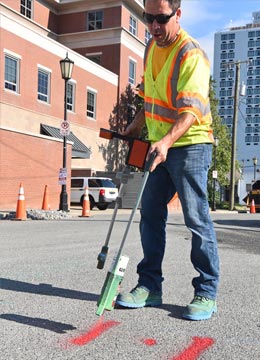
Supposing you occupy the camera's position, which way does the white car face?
facing away from the viewer and to the left of the viewer

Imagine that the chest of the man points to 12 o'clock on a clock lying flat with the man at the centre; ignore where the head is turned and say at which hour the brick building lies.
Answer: The brick building is roughly at 4 o'clock from the man.

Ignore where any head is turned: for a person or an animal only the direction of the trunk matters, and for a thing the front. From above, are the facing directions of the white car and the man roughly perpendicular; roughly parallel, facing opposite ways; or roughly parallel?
roughly perpendicular

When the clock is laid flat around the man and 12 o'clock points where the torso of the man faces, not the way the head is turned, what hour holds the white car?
The white car is roughly at 4 o'clock from the man.
